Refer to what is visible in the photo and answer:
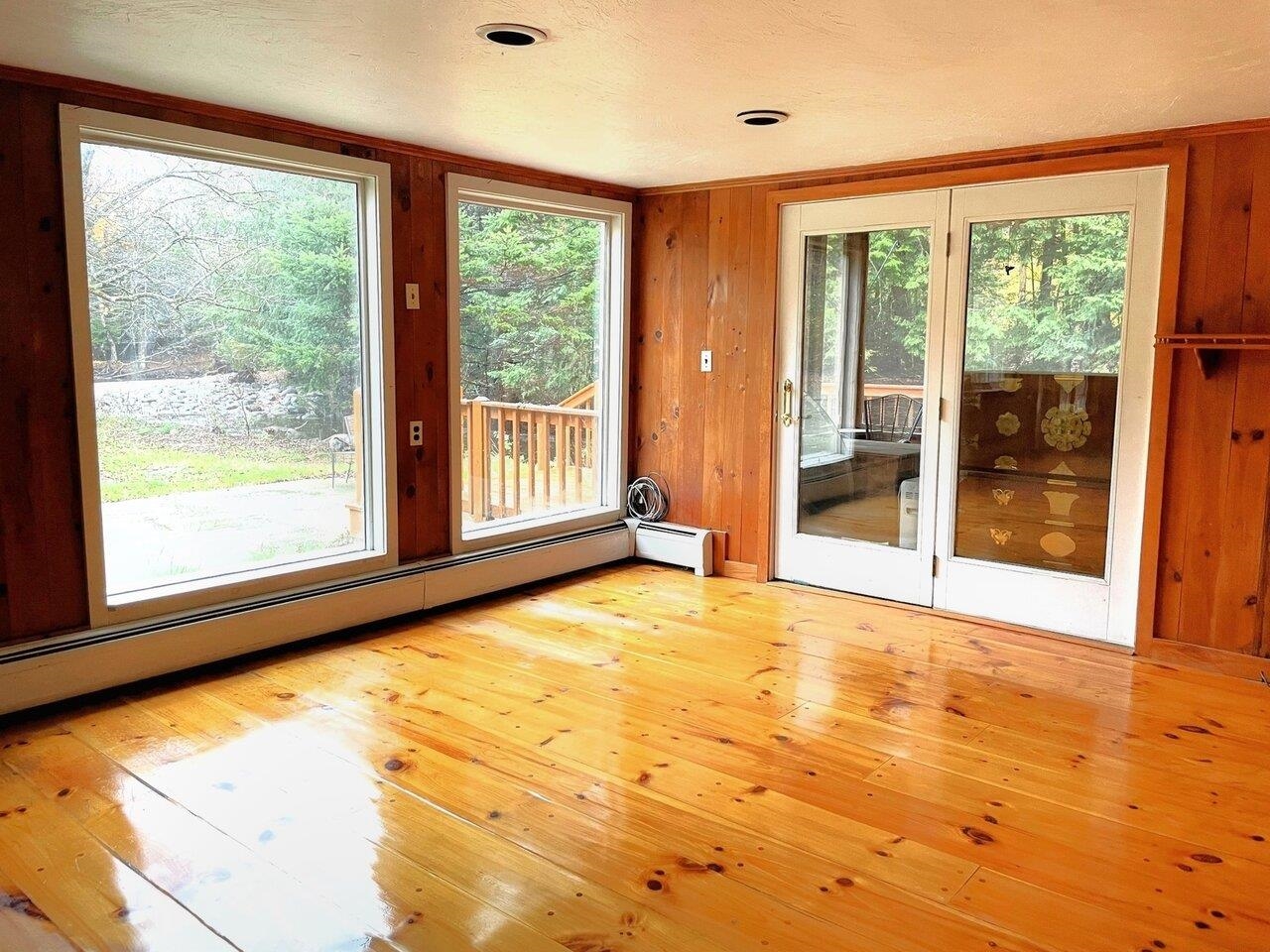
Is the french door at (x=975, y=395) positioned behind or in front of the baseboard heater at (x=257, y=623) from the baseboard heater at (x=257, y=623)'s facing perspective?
in front

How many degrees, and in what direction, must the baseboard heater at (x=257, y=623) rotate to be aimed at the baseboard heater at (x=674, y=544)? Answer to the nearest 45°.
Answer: approximately 90° to its left

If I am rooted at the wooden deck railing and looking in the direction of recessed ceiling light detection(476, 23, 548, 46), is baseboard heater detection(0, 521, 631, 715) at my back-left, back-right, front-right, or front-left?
front-right

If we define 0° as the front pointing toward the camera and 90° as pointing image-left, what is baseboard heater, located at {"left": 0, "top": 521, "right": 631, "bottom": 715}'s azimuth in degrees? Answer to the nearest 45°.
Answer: approximately 315°

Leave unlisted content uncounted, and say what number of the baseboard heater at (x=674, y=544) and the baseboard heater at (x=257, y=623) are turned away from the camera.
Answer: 0

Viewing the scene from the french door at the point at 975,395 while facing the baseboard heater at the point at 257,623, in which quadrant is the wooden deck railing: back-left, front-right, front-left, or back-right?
front-right

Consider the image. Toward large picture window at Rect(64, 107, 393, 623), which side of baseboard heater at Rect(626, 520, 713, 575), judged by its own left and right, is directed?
front

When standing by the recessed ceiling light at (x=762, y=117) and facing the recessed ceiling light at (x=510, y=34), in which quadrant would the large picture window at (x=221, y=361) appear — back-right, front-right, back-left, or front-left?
front-right

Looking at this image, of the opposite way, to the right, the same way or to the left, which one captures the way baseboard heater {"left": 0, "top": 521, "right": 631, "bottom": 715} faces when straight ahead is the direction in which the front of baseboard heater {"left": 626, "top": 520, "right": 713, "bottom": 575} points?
to the left

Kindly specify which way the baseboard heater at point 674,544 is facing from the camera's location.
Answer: facing the viewer and to the left of the viewer

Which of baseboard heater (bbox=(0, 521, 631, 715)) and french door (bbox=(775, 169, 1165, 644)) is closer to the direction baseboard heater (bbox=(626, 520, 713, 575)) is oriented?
the baseboard heater
